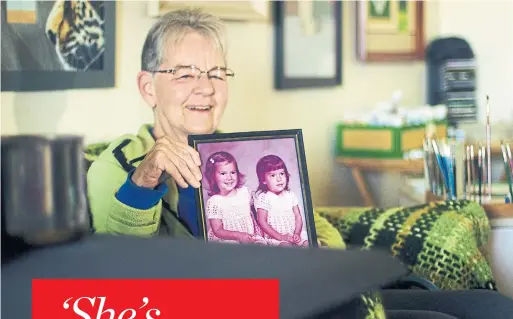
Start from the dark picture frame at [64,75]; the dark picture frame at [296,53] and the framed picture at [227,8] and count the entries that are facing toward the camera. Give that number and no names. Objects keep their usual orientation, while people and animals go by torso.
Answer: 3

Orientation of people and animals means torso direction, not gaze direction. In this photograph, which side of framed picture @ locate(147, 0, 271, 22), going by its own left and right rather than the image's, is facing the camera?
front

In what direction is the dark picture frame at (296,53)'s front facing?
toward the camera

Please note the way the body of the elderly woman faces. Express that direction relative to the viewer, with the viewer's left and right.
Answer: facing the viewer and to the right of the viewer

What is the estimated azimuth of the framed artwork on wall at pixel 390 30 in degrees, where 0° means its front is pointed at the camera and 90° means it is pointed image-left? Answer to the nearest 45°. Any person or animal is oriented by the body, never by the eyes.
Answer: approximately 0°
